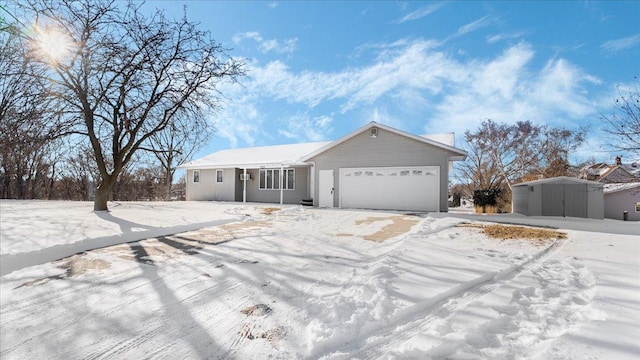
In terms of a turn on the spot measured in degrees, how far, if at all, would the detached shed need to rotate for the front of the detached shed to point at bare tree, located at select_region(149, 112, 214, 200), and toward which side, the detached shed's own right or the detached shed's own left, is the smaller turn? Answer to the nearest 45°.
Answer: approximately 45° to the detached shed's own right

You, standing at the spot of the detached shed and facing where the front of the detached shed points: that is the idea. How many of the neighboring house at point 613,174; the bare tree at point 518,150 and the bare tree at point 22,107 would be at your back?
2

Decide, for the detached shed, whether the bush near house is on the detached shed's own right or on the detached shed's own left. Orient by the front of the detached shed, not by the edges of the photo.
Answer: on the detached shed's own right

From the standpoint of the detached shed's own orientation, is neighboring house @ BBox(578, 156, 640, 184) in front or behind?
behind

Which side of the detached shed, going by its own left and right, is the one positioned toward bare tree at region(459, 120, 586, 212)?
back

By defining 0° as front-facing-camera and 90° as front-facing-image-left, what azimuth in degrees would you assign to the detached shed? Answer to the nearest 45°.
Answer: approximately 0°

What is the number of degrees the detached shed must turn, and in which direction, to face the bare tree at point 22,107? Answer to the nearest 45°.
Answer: approximately 45° to its right

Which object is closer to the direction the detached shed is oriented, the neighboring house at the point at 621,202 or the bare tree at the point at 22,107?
the bare tree
